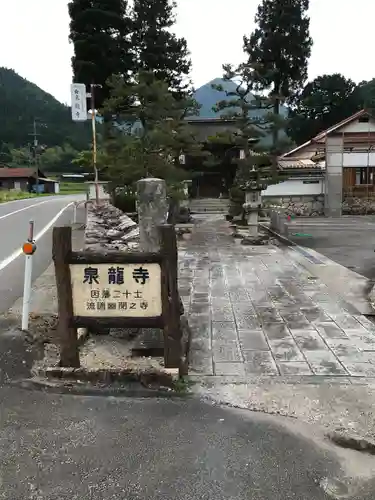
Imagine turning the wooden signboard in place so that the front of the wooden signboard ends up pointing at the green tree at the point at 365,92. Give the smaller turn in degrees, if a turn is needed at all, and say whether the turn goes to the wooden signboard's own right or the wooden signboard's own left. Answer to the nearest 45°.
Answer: approximately 135° to the wooden signboard's own left

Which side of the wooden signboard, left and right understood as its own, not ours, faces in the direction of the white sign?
back

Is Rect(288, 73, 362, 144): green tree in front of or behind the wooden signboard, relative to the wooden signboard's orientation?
behind

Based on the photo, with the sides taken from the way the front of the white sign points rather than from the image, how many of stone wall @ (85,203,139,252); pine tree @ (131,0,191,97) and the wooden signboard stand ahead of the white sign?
2

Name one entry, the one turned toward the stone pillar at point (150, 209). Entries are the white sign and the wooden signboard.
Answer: the white sign

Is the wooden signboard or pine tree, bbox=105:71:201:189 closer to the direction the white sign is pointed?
the wooden signboard

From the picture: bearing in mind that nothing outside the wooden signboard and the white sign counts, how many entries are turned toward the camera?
2

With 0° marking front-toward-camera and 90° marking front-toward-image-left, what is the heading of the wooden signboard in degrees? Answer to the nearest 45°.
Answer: approximately 0°

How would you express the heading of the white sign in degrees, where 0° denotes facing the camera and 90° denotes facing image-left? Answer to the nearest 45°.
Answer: approximately 0°

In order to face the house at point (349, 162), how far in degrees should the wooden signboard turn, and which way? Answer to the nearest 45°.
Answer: approximately 135° to its left

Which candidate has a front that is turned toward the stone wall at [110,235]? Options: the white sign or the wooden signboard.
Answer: the white sign

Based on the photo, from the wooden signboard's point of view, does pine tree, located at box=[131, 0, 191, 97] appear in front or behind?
behind
